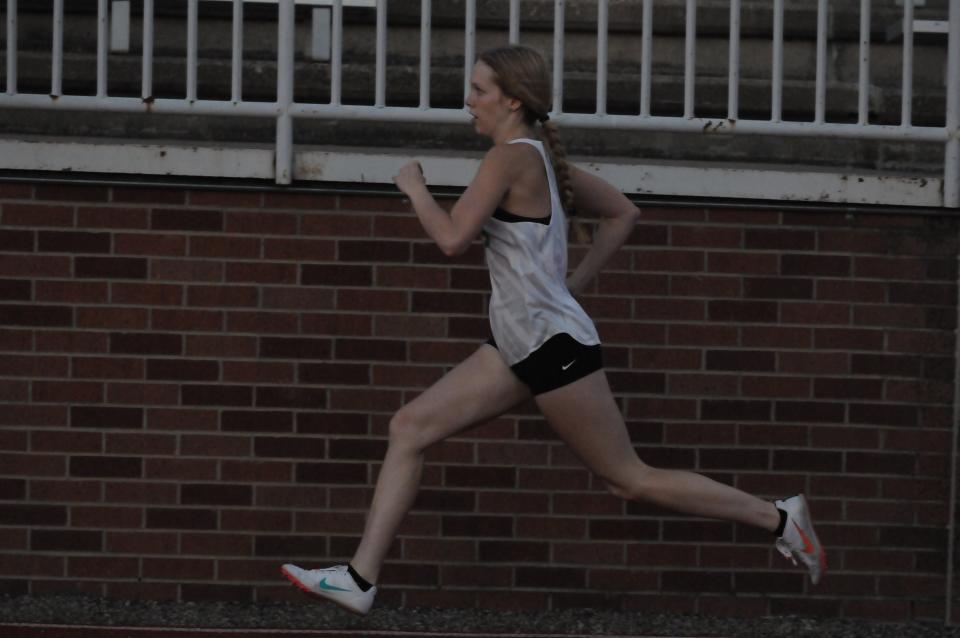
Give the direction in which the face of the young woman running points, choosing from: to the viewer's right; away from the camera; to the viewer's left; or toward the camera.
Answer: to the viewer's left

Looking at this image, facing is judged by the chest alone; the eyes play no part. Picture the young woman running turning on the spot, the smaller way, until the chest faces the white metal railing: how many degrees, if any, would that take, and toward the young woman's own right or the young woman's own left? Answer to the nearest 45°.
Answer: approximately 90° to the young woman's own right

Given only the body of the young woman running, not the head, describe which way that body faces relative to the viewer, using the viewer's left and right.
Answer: facing to the left of the viewer
